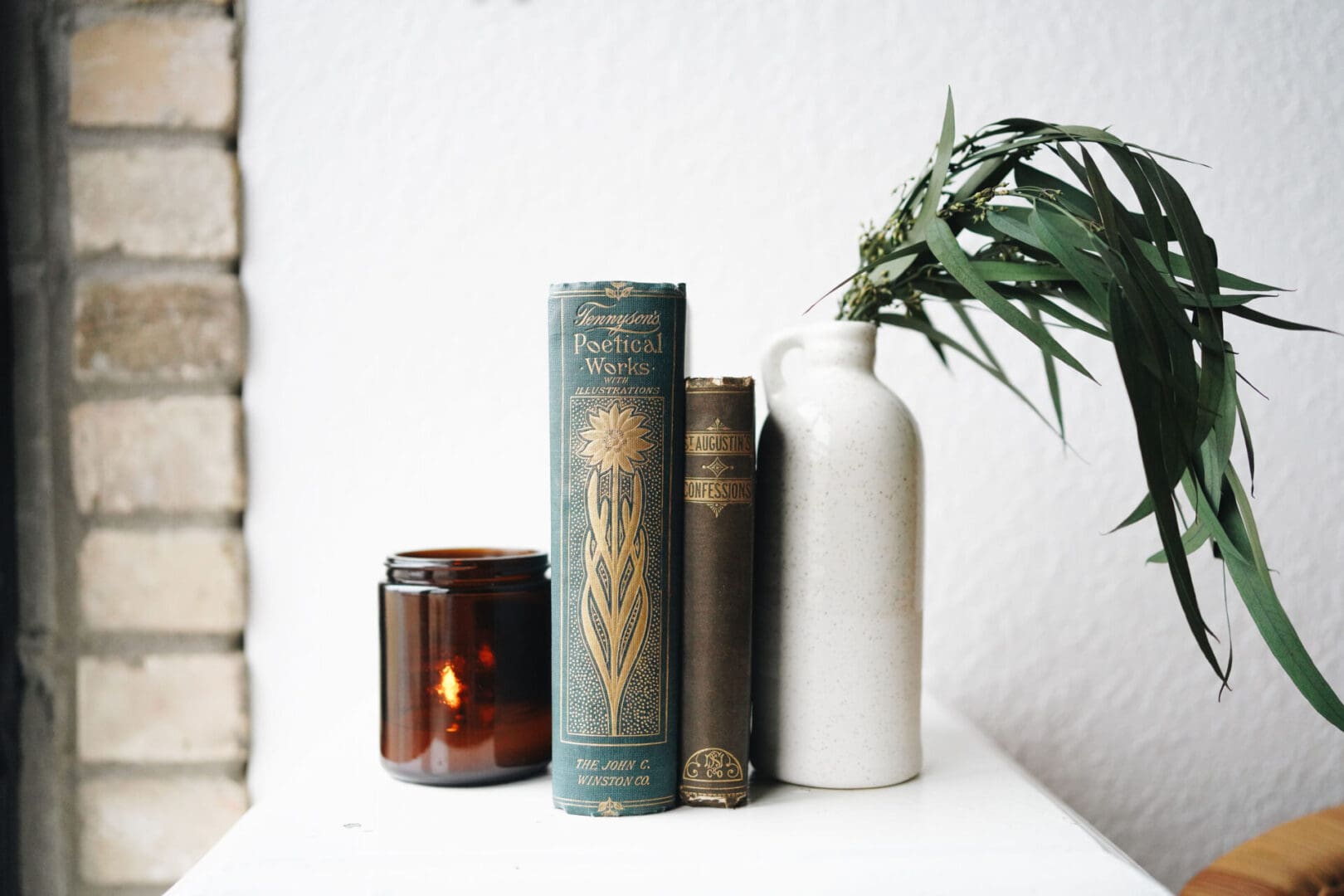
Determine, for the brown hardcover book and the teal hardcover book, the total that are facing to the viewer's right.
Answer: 2

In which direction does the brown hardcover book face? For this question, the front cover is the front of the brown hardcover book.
to the viewer's right

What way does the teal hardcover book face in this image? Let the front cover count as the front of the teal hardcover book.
to the viewer's right
